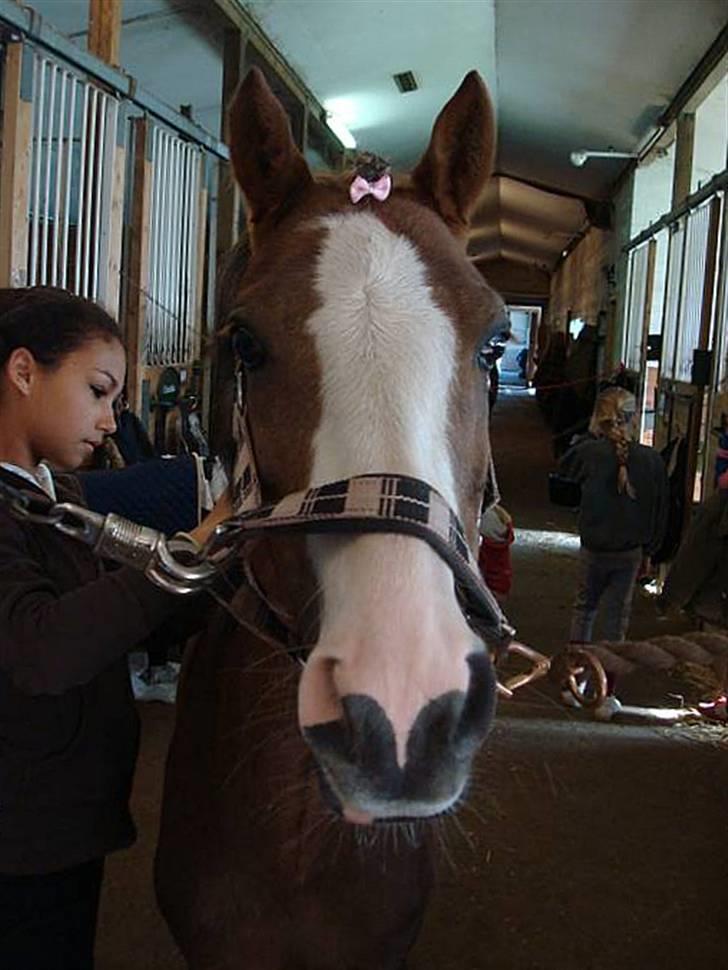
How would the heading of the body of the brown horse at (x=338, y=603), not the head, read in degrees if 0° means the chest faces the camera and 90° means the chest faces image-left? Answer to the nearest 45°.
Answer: approximately 0°

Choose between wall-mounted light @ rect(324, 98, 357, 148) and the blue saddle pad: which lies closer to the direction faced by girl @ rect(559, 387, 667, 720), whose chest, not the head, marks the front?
the wall-mounted light

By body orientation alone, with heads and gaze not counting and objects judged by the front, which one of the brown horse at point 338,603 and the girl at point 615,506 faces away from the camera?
the girl

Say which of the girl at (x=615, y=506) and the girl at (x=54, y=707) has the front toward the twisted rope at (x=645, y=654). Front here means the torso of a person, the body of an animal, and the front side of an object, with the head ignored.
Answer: the girl at (x=54, y=707)

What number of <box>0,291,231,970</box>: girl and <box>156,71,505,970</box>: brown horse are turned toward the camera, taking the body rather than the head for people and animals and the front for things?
1

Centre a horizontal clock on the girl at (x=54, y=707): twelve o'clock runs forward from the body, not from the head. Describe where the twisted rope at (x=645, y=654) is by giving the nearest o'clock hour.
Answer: The twisted rope is roughly at 12 o'clock from the girl.

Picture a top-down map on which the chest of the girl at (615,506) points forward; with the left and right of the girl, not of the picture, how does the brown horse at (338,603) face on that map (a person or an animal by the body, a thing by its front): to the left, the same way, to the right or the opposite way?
the opposite way

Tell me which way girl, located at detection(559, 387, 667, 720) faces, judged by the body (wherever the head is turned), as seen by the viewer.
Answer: away from the camera

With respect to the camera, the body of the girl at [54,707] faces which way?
to the viewer's right

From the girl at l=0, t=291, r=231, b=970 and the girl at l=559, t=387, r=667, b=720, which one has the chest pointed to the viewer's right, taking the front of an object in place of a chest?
the girl at l=0, t=291, r=231, b=970

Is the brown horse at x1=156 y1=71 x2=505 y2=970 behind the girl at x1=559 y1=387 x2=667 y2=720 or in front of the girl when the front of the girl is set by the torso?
behind
